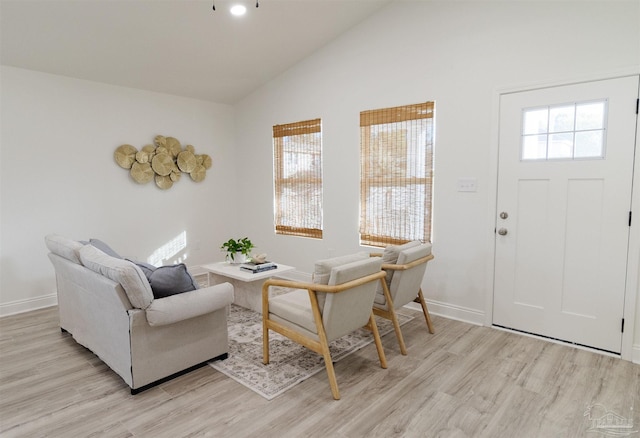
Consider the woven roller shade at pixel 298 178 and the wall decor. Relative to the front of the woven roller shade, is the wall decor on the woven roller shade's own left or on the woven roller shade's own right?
on the woven roller shade's own right

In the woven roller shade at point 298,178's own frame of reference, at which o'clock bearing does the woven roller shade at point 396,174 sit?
the woven roller shade at point 396,174 is roughly at 9 o'clock from the woven roller shade at point 298,178.

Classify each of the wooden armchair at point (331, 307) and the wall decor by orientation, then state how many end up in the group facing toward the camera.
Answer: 1

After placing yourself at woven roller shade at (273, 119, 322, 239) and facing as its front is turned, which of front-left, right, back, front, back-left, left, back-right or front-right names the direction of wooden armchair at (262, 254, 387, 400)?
front-left

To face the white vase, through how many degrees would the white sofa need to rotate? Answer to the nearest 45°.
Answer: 0° — it already faces it

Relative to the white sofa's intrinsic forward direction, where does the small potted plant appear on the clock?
The small potted plant is roughly at 12 o'clock from the white sofa.

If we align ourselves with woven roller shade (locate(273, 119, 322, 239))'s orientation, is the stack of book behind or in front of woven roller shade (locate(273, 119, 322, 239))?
in front

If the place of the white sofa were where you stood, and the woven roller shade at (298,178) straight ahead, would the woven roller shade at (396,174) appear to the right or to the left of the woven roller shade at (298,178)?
right

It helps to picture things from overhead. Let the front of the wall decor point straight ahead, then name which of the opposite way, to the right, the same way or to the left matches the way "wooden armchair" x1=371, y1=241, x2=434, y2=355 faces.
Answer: the opposite way

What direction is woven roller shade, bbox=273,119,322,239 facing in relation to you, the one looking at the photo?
facing the viewer and to the left of the viewer
